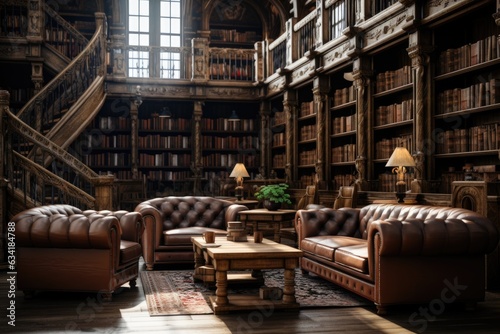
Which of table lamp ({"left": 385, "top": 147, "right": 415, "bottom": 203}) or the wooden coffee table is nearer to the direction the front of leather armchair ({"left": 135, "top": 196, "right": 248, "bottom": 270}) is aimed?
the wooden coffee table

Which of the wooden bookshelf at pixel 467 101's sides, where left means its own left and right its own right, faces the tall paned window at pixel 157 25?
right

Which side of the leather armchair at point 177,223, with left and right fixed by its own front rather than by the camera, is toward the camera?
front

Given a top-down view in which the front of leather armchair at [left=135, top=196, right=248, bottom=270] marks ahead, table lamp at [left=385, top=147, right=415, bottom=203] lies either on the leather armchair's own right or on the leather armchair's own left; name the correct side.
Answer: on the leather armchair's own left

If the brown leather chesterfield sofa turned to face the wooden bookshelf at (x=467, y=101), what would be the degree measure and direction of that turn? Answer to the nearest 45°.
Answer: approximately 135° to its right

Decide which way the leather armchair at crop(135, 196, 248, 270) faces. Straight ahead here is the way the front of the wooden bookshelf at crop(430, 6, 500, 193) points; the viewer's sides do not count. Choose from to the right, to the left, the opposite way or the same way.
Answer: to the left

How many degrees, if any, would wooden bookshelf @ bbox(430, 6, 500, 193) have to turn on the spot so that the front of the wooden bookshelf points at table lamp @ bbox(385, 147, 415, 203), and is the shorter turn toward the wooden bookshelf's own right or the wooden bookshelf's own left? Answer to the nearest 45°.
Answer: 0° — it already faces it

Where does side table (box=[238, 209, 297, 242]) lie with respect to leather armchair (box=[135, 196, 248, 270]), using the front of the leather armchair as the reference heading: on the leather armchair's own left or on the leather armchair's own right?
on the leather armchair's own left

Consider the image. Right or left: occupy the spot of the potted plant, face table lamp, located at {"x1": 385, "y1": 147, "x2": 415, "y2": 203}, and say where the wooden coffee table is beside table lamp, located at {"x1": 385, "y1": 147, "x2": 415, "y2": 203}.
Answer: right

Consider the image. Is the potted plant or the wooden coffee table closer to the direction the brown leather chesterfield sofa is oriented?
the wooden coffee table

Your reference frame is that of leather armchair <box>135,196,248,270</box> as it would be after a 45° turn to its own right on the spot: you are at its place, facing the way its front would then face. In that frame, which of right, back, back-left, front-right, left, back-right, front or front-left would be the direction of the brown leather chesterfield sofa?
left

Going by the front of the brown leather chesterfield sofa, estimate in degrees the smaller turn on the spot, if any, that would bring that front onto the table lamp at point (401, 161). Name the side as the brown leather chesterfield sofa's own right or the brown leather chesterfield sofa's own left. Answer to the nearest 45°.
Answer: approximately 135° to the brown leather chesterfield sofa's own right

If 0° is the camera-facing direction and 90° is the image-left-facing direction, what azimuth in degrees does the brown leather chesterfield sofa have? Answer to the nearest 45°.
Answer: approximately 45°

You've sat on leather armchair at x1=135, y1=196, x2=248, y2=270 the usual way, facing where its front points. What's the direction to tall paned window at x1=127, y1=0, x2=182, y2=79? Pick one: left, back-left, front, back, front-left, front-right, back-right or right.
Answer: back

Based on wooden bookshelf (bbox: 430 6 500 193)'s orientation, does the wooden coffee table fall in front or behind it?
in front

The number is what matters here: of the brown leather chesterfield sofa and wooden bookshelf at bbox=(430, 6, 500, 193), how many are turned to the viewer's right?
0

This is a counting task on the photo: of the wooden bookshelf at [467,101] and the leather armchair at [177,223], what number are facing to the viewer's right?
0

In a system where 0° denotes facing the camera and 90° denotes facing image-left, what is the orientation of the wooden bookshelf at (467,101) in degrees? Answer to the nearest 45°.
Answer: approximately 45°
